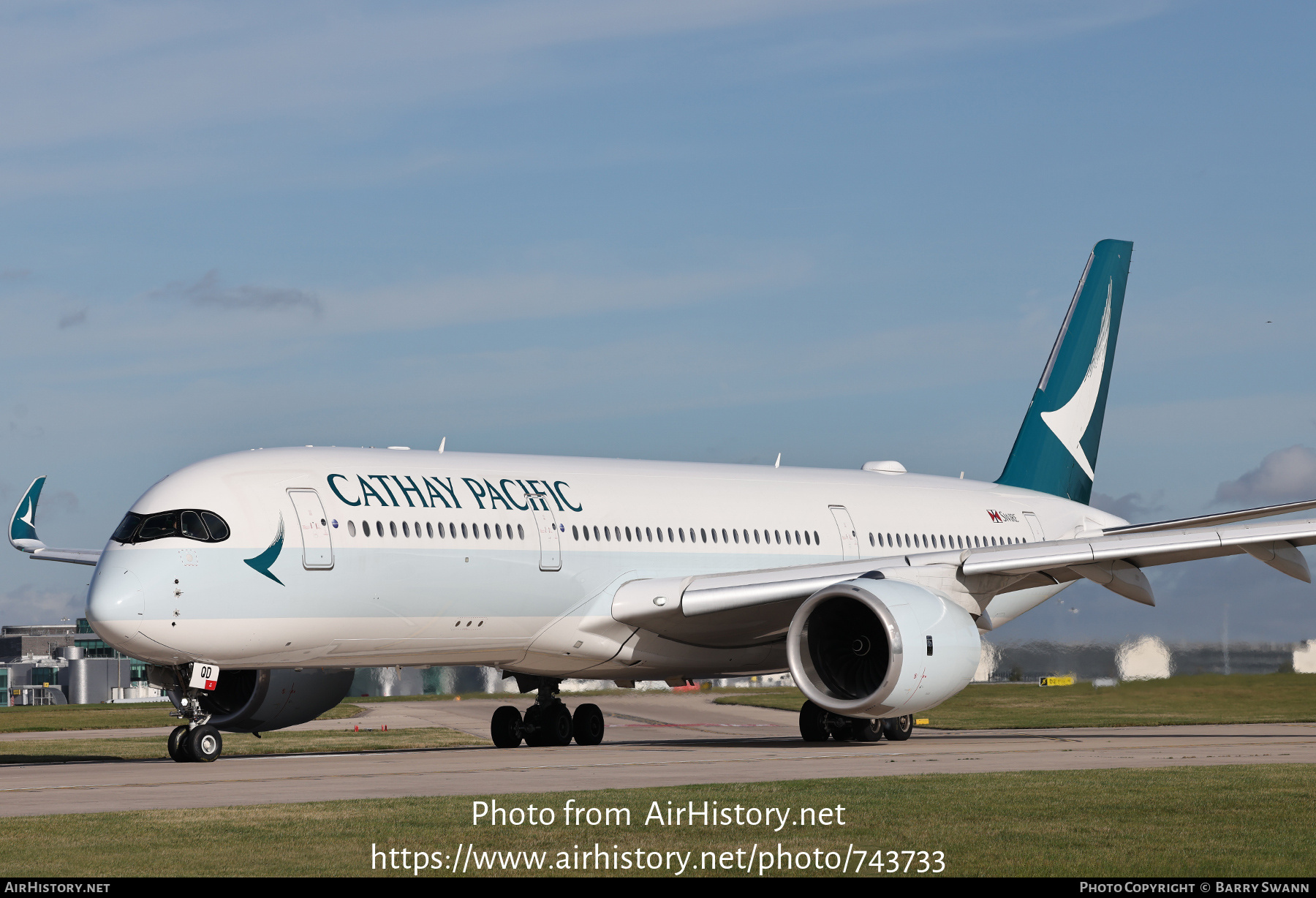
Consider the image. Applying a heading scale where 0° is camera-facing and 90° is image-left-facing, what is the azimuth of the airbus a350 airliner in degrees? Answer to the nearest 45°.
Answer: approximately 45°
